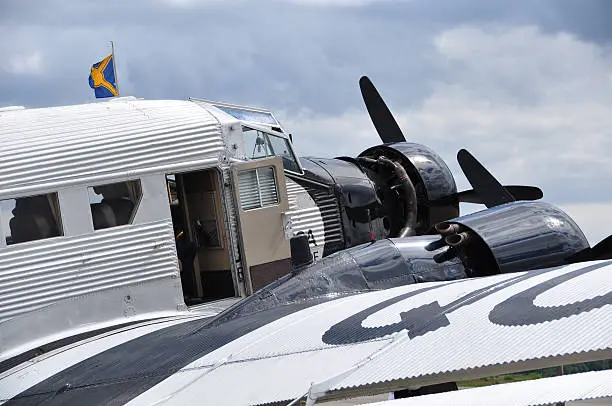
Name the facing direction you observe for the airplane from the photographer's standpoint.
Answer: facing away from the viewer and to the right of the viewer
